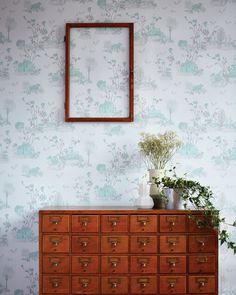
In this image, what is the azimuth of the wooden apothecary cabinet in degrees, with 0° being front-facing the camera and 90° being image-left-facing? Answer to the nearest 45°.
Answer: approximately 0°

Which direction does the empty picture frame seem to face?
toward the camera

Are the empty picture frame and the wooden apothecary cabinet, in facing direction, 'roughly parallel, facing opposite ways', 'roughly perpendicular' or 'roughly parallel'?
roughly parallel

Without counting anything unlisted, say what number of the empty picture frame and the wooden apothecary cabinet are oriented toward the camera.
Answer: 2
